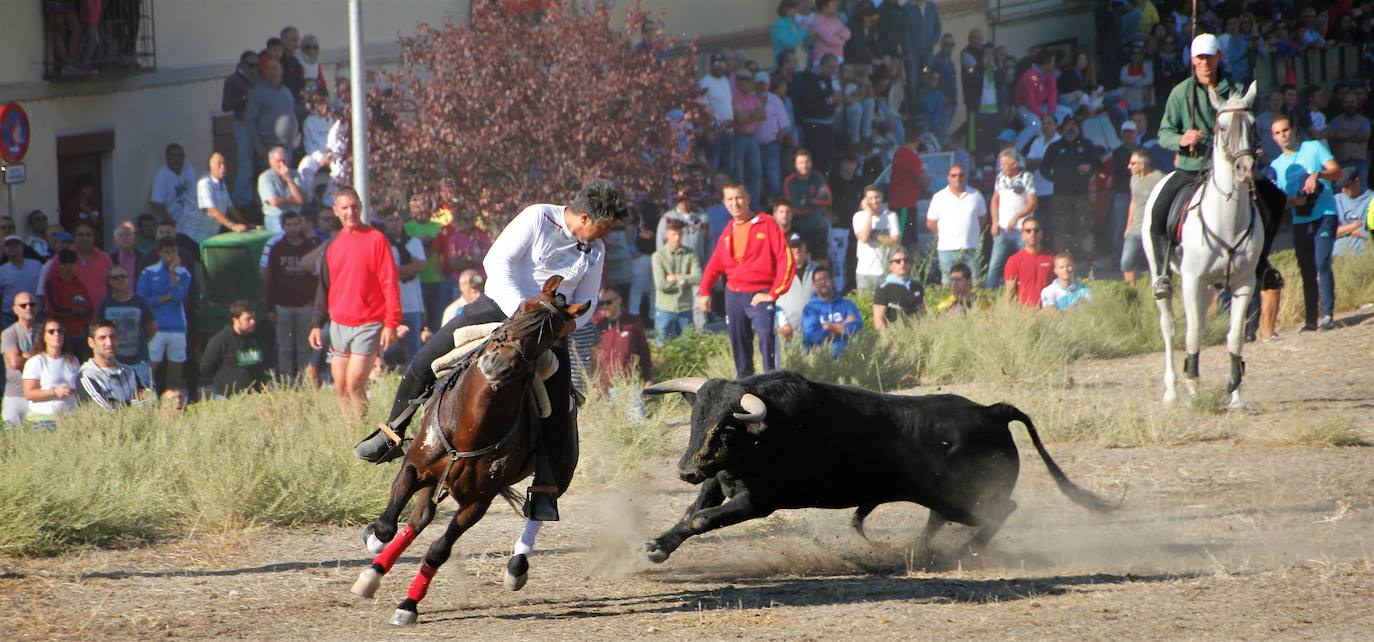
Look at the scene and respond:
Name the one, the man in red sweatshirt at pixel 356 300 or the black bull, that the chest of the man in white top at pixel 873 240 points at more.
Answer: the black bull

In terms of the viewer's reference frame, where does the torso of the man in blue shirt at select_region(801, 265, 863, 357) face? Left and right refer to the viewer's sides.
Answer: facing the viewer

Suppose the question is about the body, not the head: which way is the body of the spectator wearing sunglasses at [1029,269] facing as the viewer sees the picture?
toward the camera

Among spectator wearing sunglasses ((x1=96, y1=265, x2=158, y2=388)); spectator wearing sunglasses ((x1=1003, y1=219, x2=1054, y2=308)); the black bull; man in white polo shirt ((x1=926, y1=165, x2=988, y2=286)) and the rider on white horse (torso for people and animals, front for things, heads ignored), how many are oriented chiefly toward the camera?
4

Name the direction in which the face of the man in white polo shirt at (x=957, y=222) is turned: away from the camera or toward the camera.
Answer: toward the camera

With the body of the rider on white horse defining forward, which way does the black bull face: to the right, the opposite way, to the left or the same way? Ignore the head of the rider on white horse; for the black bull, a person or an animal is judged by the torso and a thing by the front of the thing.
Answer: to the right

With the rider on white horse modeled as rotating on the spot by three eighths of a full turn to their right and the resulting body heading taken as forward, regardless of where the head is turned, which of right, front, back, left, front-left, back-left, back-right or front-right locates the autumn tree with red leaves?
front-left

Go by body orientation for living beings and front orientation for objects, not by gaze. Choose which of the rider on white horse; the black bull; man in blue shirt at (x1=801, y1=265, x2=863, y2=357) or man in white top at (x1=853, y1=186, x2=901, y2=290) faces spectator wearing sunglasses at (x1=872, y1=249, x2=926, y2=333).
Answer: the man in white top

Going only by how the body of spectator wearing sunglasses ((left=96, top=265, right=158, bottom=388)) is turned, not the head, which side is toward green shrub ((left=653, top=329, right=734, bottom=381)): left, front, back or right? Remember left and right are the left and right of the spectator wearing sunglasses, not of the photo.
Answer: left

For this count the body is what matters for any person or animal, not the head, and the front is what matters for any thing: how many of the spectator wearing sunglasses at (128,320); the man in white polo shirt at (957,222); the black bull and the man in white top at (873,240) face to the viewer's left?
1

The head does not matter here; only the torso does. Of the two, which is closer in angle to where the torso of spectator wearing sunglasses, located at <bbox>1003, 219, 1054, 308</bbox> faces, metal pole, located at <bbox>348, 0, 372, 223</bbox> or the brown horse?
the brown horse

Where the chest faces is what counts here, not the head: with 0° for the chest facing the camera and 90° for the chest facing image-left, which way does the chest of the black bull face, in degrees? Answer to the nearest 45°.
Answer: approximately 90°

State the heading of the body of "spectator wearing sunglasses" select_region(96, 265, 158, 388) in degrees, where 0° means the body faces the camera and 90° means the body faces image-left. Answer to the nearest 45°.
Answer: approximately 0°

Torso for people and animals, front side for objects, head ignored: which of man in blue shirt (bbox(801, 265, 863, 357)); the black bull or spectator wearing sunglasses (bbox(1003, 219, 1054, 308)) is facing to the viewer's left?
the black bull

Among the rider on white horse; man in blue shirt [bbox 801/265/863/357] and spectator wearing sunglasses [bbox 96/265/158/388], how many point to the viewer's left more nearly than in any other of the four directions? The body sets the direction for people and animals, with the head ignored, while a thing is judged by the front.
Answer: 0

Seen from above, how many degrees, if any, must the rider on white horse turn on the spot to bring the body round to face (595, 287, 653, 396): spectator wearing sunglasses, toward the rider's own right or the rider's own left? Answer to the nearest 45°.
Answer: approximately 90° to the rider's own right

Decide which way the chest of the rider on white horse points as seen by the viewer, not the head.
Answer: toward the camera

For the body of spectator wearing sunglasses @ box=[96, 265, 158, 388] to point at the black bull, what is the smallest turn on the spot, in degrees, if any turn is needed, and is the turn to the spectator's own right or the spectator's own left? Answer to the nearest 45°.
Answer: approximately 45° to the spectator's own left

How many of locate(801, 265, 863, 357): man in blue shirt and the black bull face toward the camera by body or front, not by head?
1

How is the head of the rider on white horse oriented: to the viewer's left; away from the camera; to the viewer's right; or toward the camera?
toward the camera

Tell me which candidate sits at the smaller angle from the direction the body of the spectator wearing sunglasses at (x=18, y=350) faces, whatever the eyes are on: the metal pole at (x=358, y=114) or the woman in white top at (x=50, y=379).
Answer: the woman in white top
